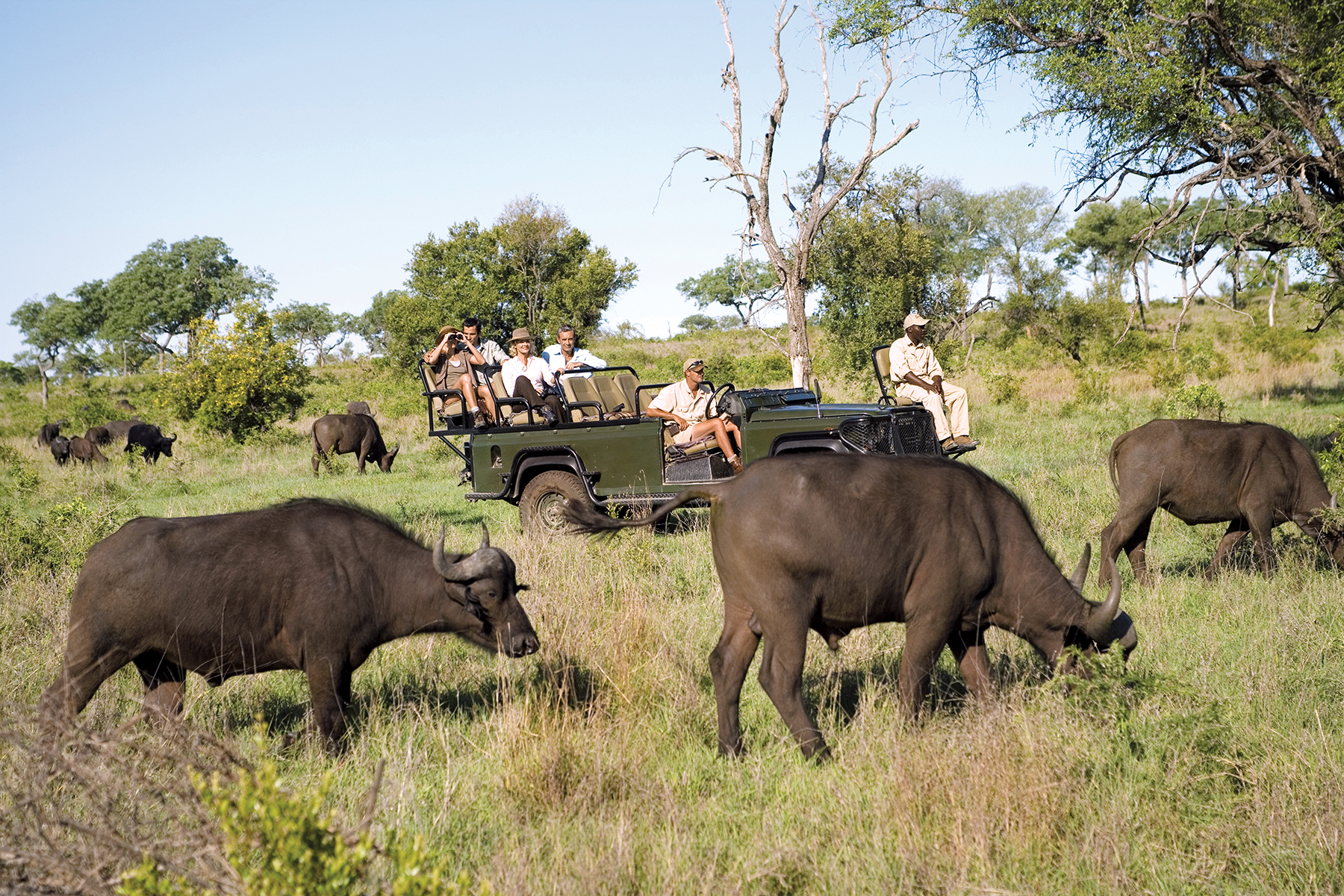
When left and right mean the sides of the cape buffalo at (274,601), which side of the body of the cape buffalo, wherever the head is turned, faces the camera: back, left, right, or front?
right

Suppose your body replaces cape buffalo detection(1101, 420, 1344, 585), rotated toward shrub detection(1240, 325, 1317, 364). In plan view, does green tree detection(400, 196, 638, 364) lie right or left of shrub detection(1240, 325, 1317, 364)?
left

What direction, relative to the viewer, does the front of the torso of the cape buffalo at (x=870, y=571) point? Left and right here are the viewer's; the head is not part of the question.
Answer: facing to the right of the viewer

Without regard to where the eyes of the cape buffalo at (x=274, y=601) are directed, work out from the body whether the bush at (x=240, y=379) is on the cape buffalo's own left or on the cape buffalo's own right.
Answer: on the cape buffalo's own left

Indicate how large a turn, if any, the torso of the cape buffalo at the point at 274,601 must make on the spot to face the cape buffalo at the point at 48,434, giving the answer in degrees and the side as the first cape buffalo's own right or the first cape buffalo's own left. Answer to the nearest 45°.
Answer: approximately 90° to the first cape buffalo's own left

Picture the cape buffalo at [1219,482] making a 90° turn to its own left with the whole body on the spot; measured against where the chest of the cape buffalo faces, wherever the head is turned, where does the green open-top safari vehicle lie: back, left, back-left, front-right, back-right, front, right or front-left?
left

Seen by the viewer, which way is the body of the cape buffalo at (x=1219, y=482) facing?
to the viewer's right

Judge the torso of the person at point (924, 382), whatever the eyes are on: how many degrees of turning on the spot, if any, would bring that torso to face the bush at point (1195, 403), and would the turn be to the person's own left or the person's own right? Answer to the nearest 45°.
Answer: approximately 90° to the person's own left
